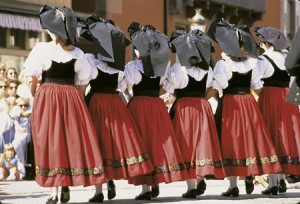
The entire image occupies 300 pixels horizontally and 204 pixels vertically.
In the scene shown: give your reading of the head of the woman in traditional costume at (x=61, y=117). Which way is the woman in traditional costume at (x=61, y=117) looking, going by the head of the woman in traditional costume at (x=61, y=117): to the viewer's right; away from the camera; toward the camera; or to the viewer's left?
away from the camera

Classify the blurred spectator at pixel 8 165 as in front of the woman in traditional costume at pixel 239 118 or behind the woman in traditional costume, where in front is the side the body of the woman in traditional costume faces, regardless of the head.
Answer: in front

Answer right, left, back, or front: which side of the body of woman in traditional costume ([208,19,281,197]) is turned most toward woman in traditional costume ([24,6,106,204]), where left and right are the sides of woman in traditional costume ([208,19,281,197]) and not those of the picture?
left

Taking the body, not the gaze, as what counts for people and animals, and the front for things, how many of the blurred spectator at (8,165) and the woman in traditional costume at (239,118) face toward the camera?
1

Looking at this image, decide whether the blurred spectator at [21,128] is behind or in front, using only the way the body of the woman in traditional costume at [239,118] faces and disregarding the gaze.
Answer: in front

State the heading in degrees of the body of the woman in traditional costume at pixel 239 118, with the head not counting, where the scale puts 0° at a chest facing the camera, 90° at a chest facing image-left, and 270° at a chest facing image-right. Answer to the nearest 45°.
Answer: approximately 135°

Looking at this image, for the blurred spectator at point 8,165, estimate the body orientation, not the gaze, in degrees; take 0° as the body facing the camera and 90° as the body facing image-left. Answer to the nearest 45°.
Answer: approximately 0°
